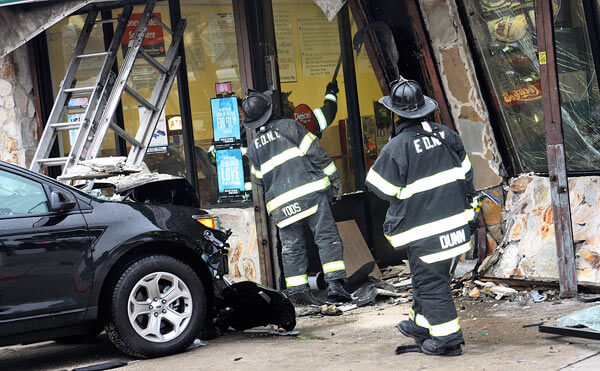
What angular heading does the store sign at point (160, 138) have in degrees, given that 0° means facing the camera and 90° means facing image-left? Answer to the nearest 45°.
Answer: approximately 0°

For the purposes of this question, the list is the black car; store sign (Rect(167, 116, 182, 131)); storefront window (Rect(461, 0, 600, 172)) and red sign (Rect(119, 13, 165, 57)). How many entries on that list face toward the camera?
3

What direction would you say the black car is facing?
to the viewer's right

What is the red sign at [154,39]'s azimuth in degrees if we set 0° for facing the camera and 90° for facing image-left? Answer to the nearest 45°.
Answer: approximately 0°

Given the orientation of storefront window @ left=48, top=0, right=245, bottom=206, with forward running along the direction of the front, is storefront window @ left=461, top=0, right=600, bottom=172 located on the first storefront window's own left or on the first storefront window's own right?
on the first storefront window's own left

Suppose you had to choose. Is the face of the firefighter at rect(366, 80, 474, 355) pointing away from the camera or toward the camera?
away from the camera

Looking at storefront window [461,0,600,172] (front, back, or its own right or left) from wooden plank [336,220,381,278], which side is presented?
right

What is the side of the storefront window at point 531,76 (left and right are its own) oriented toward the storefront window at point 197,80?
right

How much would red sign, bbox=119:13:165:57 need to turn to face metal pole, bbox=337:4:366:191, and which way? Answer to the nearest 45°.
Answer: approximately 90° to its left

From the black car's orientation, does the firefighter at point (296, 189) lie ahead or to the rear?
ahead

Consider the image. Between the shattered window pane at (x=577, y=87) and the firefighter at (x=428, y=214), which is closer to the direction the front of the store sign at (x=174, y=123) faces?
the firefighter

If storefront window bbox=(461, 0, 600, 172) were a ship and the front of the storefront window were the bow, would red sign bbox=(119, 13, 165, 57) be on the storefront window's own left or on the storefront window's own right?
on the storefront window's own right
